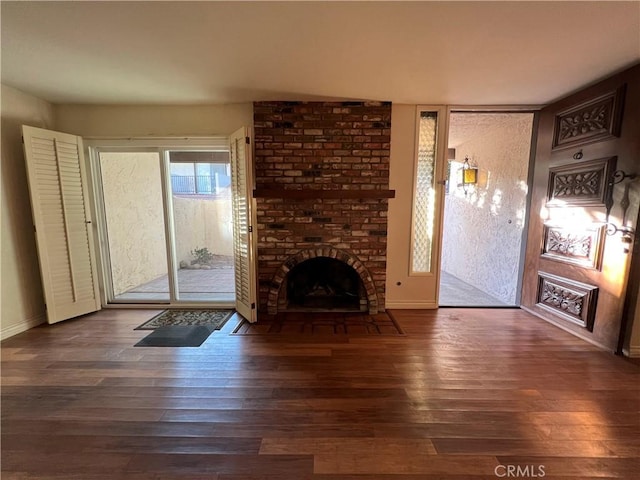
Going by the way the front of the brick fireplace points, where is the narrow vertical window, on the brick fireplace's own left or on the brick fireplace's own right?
on the brick fireplace's own left

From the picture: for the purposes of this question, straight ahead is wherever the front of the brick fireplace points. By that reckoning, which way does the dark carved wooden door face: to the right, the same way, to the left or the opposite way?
to the right

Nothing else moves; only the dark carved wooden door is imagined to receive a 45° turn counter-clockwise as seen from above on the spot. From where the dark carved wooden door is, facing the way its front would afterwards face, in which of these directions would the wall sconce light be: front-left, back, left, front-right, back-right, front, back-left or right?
back-right

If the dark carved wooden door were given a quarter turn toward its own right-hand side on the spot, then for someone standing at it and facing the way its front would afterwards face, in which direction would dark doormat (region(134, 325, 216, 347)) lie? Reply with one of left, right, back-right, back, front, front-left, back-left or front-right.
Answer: left

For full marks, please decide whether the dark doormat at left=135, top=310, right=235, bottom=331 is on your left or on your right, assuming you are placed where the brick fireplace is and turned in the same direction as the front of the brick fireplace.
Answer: on your right

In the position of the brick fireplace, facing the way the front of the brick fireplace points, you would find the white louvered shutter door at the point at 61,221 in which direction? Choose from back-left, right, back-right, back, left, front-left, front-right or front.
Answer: right

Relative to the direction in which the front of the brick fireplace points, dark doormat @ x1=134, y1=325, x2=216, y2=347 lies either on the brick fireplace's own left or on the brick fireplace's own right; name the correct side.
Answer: on the brick fireplace's own right

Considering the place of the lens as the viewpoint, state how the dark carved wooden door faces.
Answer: facing the viewer and to the left of the viewer

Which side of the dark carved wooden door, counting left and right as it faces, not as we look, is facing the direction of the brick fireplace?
front

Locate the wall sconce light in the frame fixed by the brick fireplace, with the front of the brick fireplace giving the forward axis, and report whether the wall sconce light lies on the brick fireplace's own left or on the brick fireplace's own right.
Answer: on the brick fireplace's own left

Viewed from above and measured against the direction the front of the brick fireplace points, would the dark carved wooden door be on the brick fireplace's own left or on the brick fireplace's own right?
on the brick fireplace's own left

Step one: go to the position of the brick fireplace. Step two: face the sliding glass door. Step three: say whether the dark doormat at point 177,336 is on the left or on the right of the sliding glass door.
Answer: left

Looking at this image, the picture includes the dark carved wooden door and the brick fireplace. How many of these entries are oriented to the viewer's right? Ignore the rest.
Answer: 0

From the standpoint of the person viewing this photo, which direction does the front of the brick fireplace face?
facing the viewer

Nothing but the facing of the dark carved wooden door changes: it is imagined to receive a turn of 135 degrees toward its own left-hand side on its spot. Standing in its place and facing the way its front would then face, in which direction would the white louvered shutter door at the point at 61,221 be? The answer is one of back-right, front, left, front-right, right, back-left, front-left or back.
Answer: back-right
